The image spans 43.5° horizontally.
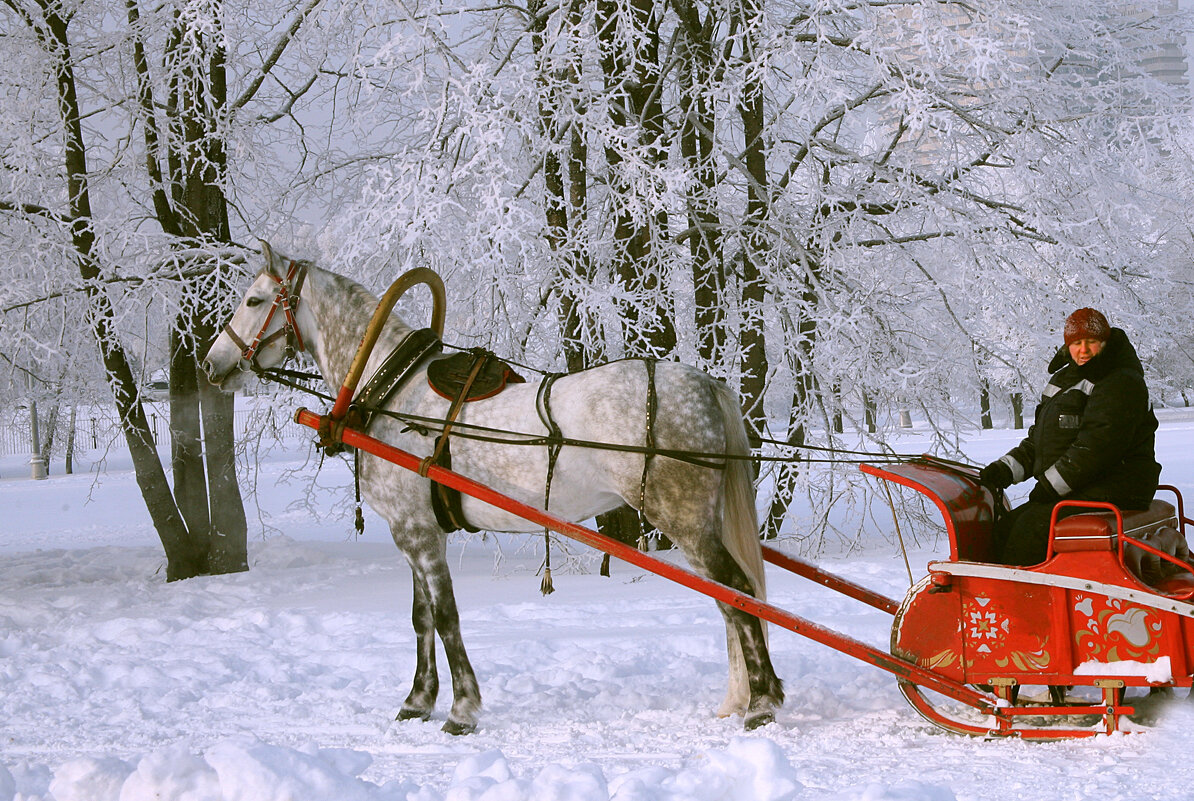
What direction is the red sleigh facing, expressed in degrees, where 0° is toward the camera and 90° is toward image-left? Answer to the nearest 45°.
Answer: approximately 90°

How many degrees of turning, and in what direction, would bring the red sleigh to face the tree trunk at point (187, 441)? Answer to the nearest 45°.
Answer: approximately 45° to its right

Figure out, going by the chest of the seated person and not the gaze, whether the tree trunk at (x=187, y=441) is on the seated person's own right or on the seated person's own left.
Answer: on the seated person's own right

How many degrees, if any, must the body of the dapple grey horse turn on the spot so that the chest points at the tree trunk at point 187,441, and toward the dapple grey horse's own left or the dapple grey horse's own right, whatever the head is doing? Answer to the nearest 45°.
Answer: approximately 45° to the dapple grey horse's own right

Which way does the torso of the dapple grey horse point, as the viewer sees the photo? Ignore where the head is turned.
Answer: to the viewer's left

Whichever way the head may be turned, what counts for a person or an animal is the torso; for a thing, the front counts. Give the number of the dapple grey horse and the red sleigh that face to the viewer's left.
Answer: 2

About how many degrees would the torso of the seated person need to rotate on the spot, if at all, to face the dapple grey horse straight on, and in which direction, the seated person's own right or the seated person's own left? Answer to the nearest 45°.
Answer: approximately 45° to the seated person's own right

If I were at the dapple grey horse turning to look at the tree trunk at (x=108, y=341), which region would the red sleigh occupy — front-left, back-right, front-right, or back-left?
back-right

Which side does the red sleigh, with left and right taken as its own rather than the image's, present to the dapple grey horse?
front
